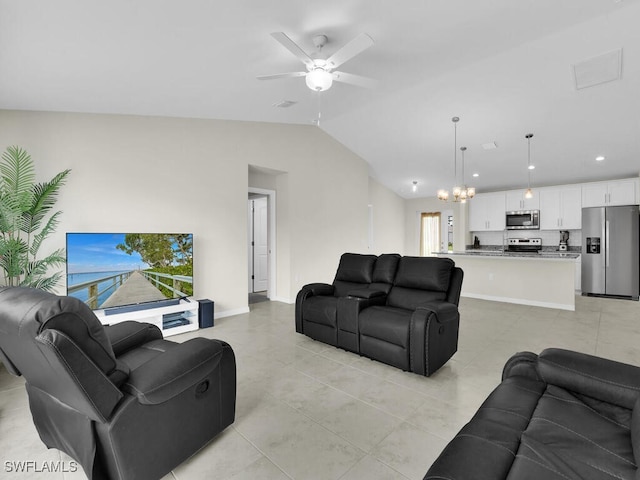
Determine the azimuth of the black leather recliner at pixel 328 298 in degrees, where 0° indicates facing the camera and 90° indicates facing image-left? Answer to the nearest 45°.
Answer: approximately 45°

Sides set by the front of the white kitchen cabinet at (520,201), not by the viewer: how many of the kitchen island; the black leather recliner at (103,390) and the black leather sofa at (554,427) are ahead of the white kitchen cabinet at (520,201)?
3

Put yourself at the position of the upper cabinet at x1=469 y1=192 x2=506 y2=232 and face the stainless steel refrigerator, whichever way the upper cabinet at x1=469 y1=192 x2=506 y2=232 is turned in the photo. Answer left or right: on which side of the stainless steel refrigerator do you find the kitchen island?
right

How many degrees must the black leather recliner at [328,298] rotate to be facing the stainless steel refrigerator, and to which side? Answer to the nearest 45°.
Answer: approximately 180°

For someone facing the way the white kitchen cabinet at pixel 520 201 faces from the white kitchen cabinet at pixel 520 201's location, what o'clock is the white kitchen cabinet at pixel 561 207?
the white kitchen cabinet at pixel 561 207 is roughly at 9 o'clock from the white kitchen cabinet at pixel 520 201.

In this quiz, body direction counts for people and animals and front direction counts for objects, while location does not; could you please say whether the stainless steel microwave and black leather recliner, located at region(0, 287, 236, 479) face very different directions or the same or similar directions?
very different directions

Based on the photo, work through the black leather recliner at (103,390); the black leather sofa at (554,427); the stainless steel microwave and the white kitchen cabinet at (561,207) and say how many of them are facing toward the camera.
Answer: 2

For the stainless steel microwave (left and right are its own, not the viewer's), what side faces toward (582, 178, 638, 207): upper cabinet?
left

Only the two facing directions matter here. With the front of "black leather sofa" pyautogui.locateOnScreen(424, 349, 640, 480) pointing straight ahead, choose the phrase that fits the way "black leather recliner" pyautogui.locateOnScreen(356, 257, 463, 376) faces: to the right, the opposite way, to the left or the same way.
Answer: to the left

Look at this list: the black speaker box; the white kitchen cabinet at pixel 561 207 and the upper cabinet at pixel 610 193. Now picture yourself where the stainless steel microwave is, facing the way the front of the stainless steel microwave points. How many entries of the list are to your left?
2

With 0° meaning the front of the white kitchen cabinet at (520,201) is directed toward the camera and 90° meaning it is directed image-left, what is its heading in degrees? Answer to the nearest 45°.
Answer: approximately 0°
